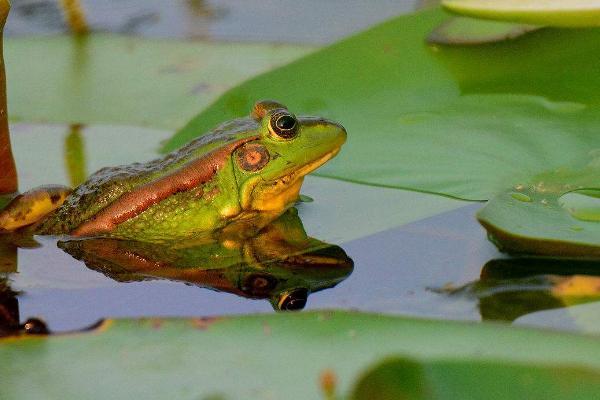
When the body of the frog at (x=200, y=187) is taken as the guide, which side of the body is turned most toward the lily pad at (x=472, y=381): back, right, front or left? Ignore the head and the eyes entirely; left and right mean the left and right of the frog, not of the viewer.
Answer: right

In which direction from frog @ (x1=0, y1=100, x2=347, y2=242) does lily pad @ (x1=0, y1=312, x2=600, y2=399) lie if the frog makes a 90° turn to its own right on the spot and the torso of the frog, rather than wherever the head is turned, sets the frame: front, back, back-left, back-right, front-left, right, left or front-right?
front

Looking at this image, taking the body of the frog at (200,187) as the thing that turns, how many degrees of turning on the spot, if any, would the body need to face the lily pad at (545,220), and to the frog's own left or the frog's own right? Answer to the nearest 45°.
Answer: approximately 45° to the frog's own right

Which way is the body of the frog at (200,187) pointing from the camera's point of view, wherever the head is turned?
to the viewer's right

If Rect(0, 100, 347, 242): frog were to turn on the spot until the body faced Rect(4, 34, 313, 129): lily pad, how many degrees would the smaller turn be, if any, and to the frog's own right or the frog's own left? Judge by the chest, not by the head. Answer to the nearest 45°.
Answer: approximately 90° to the frog's own left

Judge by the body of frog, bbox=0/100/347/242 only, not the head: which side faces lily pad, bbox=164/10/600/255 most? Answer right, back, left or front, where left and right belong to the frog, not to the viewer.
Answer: front

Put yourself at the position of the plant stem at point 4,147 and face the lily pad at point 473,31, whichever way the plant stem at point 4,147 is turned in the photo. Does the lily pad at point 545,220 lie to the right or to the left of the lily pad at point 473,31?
right

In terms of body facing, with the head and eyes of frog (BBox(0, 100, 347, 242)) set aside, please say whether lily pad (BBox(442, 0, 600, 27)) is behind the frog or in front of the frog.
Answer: in front

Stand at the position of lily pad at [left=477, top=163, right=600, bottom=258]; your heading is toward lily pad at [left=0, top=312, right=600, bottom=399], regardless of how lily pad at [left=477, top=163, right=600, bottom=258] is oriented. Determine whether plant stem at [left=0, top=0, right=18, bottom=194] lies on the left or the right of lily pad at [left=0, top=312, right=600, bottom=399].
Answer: right

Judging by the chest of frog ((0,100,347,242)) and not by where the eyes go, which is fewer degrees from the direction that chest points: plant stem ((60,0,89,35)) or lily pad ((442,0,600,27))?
the lily pad

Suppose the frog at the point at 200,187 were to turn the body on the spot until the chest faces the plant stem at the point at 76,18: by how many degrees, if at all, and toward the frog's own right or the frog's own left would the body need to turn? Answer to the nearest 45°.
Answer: approximately 90° to the frog's own left
